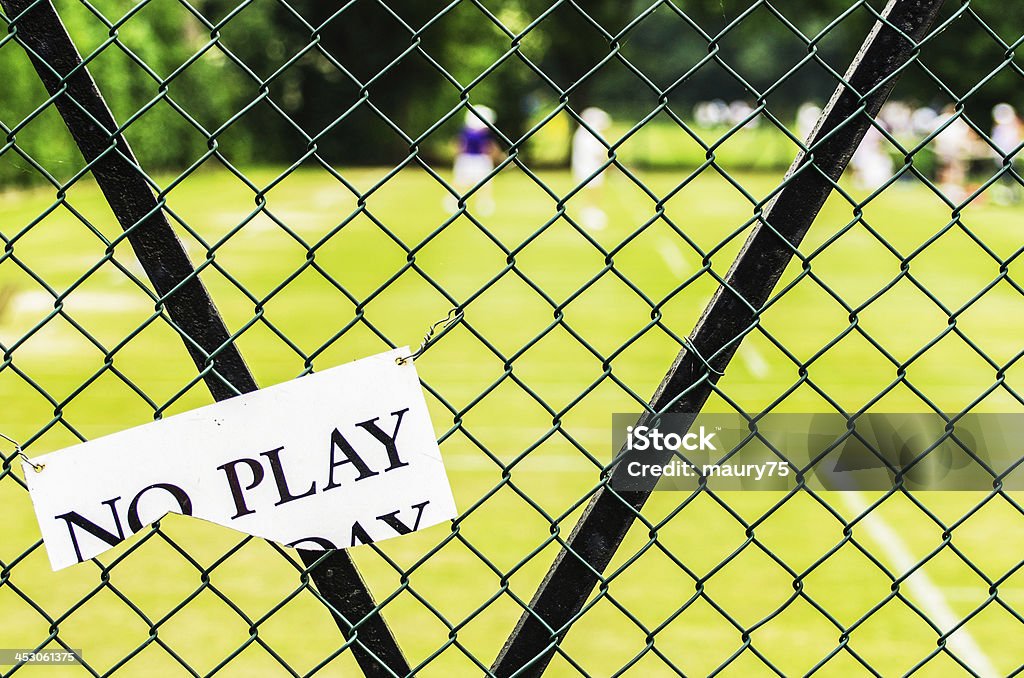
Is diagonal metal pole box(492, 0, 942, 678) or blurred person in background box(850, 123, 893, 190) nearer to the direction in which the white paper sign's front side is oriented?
the diagonal metal pole

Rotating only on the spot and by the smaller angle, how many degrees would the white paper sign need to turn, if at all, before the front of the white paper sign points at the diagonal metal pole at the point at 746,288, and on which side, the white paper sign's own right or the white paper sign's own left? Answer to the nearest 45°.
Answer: approximately 90° to the white paper sign's own left

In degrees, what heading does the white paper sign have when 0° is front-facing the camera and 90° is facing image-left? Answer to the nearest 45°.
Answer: approximately 0°

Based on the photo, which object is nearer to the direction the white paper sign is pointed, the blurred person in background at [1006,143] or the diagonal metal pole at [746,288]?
the diagonal metal pole

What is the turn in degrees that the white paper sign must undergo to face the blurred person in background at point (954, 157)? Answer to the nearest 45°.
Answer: approximately 135° to its left

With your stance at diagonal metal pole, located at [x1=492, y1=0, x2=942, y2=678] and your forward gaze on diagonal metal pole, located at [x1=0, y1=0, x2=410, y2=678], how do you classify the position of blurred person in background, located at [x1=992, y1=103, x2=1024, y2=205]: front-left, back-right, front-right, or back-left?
back-right

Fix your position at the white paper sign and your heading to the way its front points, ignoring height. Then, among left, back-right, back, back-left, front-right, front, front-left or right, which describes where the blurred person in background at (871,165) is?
back-left

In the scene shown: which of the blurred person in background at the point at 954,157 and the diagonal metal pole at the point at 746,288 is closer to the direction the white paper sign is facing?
the diagonal metal pole
